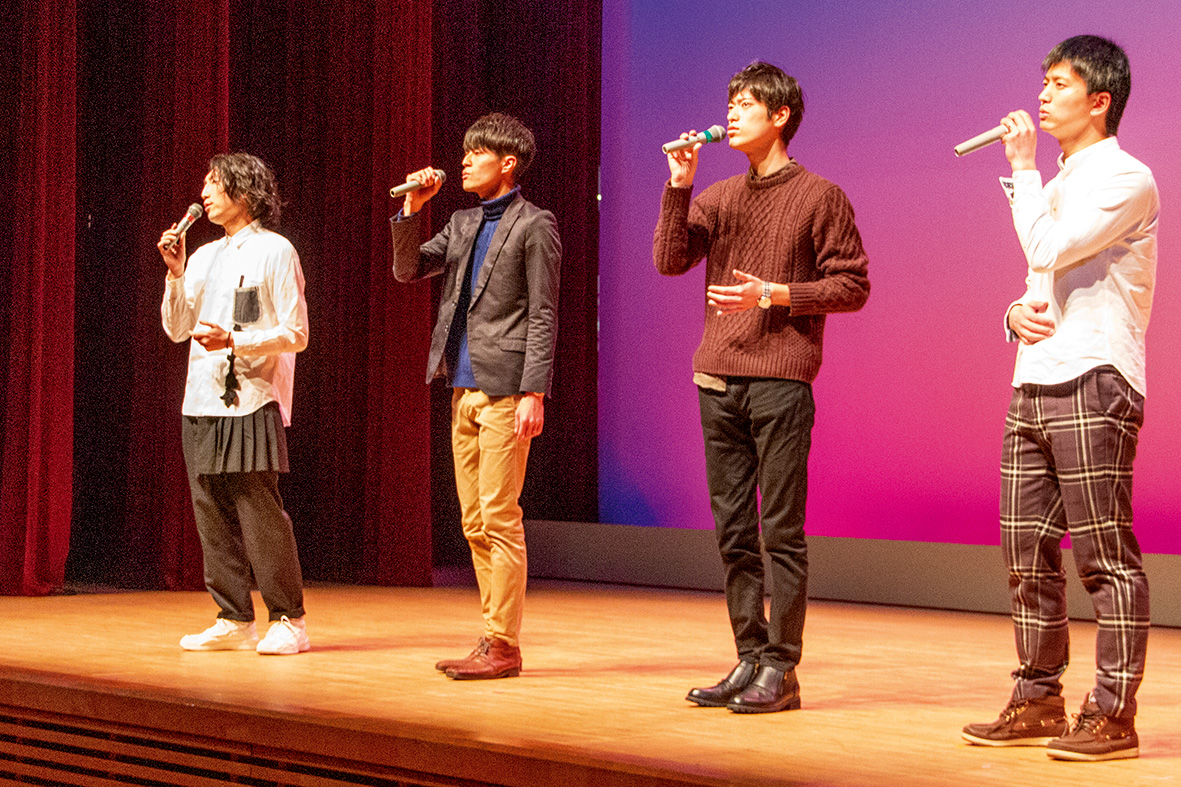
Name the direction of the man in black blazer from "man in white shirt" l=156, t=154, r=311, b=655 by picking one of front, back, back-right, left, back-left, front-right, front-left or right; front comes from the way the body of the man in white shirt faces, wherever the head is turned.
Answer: left

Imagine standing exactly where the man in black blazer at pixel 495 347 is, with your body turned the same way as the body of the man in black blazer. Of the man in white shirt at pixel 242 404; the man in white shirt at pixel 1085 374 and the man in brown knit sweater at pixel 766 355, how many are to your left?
2

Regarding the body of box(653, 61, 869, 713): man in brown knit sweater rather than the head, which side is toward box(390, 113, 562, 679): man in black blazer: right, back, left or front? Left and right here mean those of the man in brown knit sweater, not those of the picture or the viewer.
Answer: right

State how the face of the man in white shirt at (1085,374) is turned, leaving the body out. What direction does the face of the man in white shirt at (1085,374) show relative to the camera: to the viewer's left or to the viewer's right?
to the viewer's left

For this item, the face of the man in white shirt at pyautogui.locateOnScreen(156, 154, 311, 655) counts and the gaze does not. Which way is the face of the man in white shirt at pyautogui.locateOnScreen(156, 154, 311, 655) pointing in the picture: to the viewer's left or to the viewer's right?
to the viewer's left

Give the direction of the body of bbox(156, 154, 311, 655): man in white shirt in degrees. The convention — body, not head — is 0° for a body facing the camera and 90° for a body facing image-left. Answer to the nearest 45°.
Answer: approximately 45°

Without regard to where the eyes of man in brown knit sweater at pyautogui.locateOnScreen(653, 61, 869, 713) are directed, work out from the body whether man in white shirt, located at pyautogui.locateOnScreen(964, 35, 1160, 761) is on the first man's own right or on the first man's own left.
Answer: on the first man's own left

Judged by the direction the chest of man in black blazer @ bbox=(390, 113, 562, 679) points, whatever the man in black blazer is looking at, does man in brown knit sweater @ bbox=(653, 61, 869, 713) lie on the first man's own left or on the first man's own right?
on the first man's own left

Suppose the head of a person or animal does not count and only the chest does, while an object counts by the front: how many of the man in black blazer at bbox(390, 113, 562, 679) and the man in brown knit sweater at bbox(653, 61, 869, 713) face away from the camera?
0
